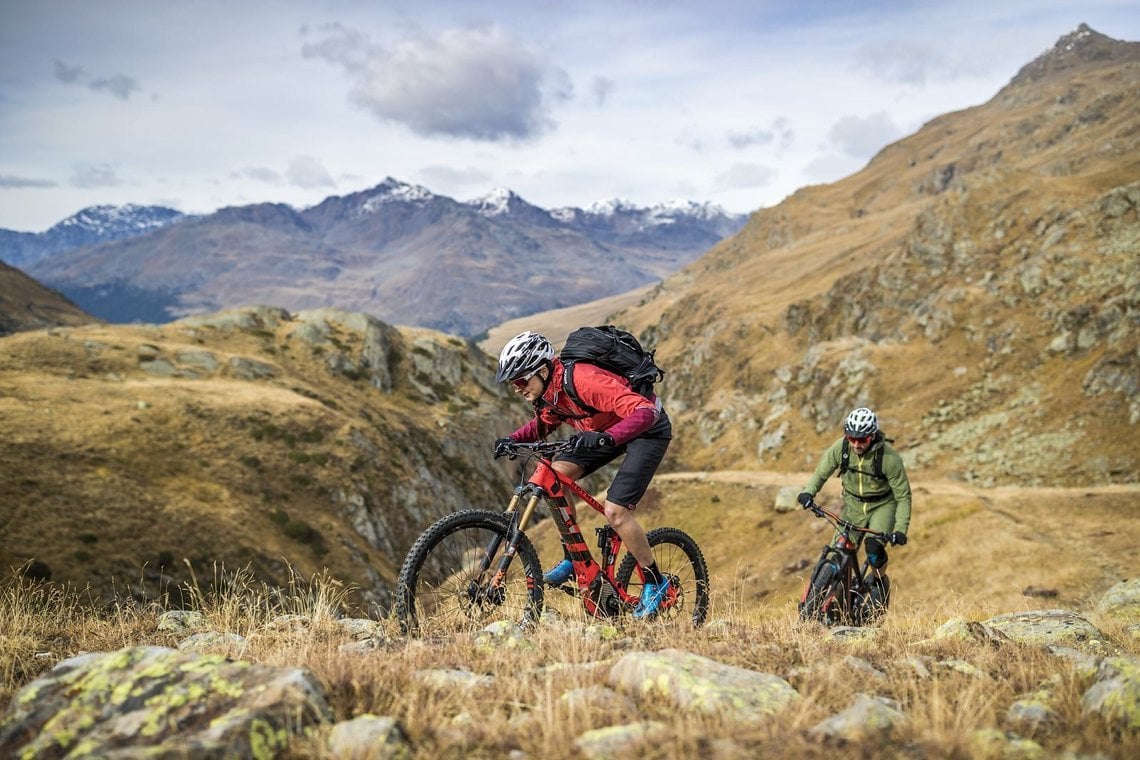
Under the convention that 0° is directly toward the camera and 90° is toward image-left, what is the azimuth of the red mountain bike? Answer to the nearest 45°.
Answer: approximately 45°

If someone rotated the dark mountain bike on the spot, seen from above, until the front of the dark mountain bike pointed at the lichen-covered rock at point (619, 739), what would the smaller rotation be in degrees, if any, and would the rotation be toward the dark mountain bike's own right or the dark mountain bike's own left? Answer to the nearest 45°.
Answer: approximately 45° to the dark mountain bike's own left

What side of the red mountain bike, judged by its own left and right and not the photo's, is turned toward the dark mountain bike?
back

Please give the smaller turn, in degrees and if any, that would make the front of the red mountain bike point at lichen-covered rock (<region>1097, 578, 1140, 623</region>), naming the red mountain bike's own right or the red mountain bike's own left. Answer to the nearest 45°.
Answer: approximately 180°
